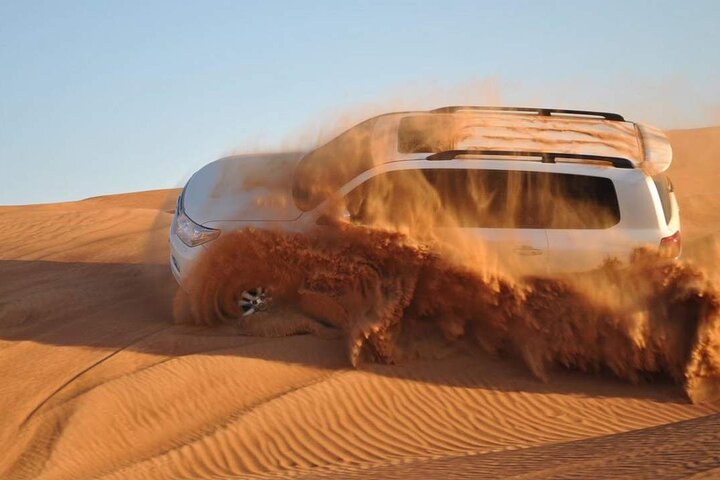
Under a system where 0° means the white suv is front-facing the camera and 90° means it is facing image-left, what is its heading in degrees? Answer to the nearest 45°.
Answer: approximately 90°
